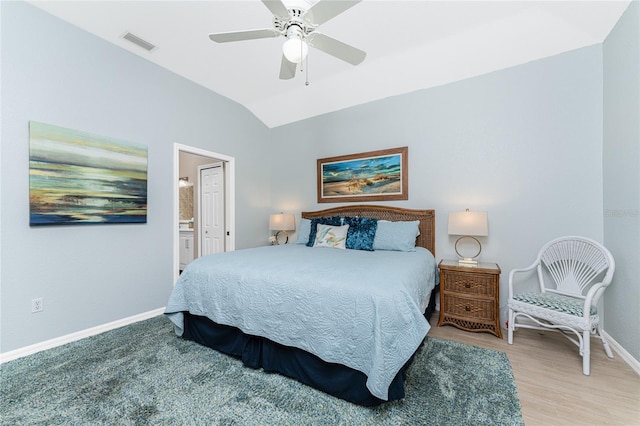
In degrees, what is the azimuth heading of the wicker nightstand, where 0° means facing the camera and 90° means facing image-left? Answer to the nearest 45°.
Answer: approximately 0°

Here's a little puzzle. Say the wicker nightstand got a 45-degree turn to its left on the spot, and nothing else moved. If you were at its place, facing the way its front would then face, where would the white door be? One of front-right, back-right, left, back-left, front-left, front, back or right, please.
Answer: back-right

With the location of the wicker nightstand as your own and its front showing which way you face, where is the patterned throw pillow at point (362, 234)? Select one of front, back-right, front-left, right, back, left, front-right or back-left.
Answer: right

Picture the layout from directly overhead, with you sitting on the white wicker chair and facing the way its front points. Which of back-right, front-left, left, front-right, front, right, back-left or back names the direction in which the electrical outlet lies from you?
front

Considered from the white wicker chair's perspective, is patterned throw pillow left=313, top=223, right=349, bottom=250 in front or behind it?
in front

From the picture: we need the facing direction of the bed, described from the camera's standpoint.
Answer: facing the viewer and to the left of the viewer

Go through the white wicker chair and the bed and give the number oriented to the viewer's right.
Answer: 0

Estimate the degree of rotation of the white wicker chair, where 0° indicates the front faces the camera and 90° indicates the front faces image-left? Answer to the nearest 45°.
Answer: approximately 45°
